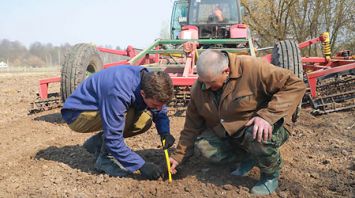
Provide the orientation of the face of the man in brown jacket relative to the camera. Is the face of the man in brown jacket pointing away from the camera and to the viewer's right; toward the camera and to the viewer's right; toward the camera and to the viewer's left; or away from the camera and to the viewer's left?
toward the camera and to the viewer's left

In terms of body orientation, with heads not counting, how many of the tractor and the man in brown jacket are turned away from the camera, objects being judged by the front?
1

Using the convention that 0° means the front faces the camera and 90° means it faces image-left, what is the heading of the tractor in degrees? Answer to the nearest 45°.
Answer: approximately 180°

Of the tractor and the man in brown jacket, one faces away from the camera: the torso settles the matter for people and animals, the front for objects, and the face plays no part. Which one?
the tractor

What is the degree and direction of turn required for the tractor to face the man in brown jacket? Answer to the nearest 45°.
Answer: approximately 180°

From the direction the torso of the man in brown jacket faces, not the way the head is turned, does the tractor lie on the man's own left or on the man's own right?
on the man's own right

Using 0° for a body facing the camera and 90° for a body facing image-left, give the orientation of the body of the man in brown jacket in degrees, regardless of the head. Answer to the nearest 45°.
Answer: approximately 45°
